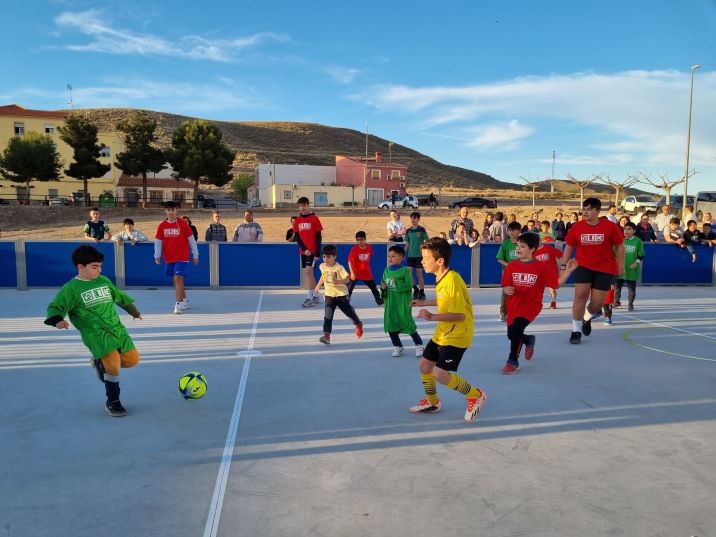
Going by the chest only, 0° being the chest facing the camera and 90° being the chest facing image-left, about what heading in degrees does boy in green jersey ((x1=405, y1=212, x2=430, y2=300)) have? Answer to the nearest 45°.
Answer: approximately 0°

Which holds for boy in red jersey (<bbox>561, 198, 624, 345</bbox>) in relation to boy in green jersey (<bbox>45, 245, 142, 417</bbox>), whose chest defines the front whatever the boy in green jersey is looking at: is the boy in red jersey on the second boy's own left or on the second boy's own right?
on the second boy's own left

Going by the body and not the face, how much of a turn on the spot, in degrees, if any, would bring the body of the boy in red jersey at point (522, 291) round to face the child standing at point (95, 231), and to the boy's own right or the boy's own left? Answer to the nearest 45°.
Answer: approximately 90° to the boy's own right

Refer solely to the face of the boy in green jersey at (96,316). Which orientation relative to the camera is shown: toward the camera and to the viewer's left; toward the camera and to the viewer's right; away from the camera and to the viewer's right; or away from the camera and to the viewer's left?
toward the camera and to the viewer's right

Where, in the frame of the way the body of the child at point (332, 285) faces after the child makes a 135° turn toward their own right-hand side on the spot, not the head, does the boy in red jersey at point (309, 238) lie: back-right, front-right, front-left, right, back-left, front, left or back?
front

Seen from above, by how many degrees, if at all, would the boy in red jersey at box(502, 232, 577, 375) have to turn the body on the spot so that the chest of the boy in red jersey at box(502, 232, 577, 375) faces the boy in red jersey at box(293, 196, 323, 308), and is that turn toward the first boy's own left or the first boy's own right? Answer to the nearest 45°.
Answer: approximately 90° to the first boy's own right

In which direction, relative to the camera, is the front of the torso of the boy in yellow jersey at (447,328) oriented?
to the viewer's left

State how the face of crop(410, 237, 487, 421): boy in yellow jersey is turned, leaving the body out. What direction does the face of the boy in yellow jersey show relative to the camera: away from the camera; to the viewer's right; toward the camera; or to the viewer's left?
to the viewer's left

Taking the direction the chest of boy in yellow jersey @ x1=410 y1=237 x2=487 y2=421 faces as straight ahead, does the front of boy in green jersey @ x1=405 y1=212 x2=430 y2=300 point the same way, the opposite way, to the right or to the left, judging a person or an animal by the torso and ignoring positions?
to the left

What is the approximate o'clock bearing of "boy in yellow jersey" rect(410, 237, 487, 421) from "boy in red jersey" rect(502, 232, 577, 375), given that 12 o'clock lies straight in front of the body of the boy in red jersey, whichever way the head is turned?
The boy in yellow jersey is roughly at 11 o'clock from the boy in red jersey.

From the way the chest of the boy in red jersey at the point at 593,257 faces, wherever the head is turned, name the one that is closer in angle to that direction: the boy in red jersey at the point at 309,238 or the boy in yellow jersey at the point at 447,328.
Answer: the boy in yellow jersey

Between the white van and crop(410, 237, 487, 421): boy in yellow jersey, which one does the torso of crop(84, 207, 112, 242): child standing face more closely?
the boy in yellow jersey

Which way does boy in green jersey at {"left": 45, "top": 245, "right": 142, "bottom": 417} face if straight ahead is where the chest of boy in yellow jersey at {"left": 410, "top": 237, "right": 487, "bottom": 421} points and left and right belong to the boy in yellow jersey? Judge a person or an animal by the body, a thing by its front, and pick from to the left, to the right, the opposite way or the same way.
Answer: to the left
